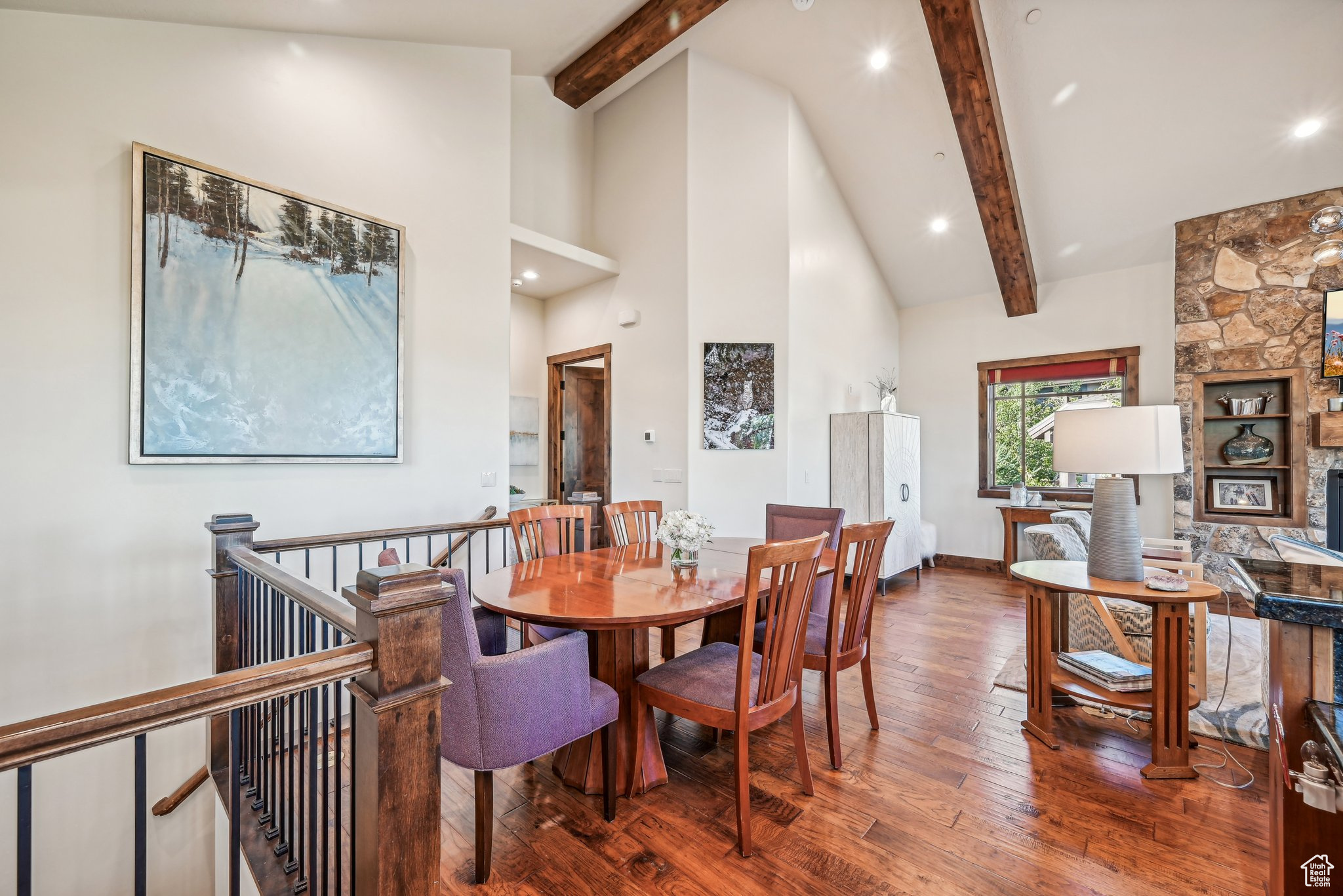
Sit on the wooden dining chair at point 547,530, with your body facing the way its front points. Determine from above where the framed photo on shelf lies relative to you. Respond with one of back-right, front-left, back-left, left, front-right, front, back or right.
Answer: front-left

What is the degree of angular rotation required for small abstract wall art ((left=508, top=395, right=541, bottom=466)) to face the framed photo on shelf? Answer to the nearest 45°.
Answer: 0° — it already faces it

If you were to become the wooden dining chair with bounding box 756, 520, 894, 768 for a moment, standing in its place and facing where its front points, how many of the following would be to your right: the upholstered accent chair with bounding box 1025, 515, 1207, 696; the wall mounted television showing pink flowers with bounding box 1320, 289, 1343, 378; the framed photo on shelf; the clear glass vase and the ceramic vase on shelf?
4

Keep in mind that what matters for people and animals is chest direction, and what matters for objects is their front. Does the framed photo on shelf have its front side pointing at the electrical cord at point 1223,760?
yes

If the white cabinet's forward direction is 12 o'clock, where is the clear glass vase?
The clear glass vase is roughly at 2 o'clock from the white cabinet.

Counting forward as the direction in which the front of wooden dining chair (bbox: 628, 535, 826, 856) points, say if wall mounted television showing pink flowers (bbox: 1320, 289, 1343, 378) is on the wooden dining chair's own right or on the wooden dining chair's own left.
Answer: on the wooden dining chair's own right

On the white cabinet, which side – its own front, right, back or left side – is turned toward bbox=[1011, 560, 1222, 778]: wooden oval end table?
front

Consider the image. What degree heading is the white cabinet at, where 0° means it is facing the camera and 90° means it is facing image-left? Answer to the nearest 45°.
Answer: approximately 315°

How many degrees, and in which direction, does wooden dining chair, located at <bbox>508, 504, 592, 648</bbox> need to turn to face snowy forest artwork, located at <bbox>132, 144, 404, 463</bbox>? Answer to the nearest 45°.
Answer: approximately 135° to its right

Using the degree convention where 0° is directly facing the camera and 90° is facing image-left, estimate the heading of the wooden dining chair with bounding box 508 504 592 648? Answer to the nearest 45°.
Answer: approximately 315°

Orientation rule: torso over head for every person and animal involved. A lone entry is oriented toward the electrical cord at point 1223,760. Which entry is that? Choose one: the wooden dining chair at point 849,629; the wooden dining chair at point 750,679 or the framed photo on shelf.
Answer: the framed photo on shelf

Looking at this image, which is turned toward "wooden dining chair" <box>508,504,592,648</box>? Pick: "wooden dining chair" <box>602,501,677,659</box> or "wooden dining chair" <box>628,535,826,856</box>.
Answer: "wooden dining chair" <box>628,535,826,856</box>

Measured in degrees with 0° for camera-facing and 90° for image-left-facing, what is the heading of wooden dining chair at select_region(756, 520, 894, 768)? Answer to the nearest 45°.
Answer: approximately 135°

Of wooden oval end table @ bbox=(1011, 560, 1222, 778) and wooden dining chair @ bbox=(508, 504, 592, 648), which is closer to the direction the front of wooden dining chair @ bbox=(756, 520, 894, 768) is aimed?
the wooden dining chair

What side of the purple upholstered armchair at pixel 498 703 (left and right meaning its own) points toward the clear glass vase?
front

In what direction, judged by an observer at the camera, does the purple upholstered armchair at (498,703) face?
facing away from the viewer and to the right of the viewer

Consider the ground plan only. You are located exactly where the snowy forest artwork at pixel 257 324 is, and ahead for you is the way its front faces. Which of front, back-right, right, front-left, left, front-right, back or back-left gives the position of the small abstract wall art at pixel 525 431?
left
